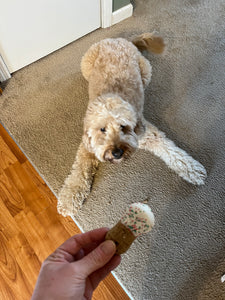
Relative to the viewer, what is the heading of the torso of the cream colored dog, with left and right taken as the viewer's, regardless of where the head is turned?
facing the viewer

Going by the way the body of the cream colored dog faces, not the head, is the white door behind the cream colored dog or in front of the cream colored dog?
behind
